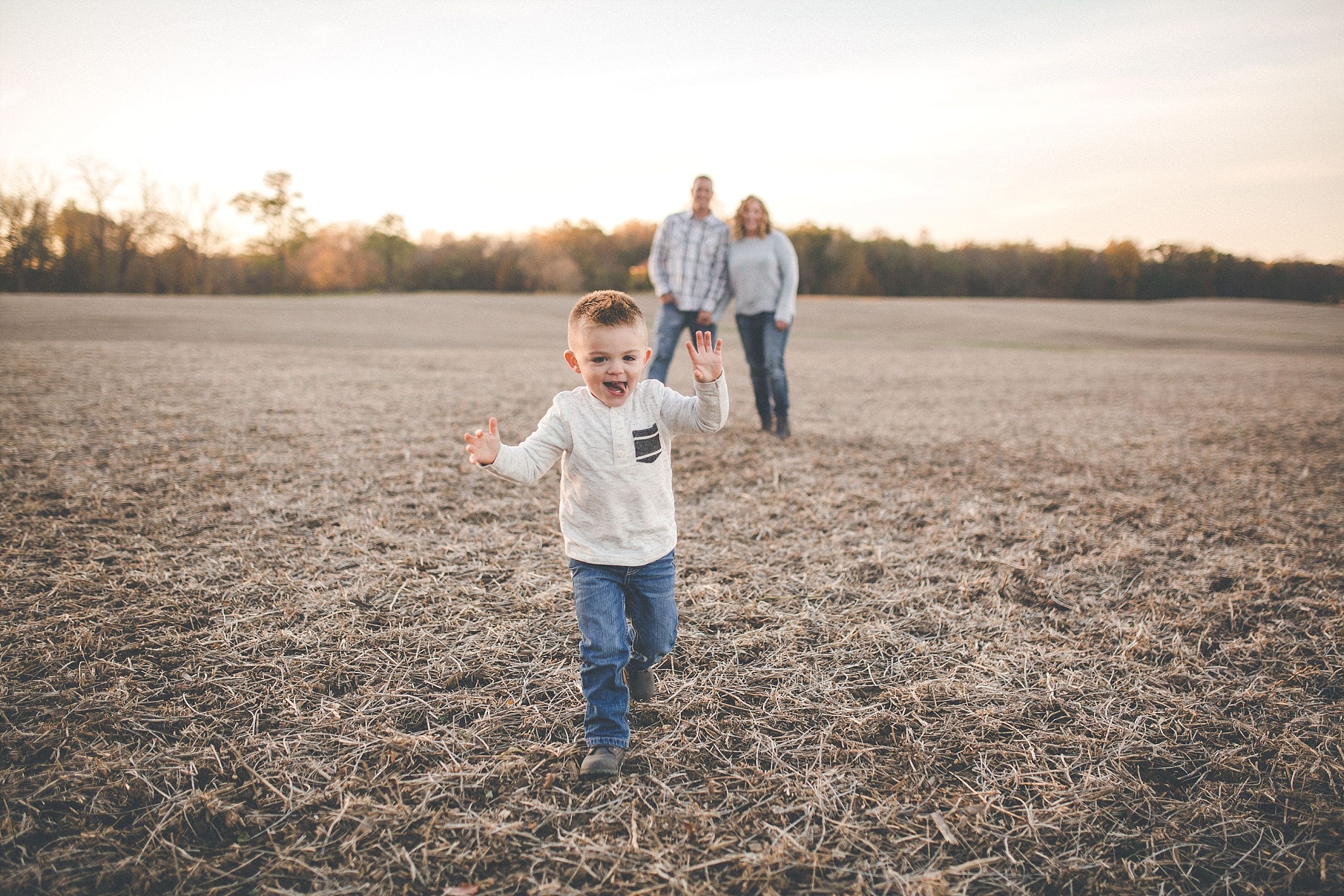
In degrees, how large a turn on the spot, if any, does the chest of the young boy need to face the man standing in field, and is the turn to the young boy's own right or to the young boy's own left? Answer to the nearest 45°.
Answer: approximately 180°

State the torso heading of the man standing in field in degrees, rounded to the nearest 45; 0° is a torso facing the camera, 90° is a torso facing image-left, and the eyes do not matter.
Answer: approximately 0°

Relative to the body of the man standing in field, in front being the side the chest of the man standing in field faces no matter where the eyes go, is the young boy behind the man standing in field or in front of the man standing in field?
in front

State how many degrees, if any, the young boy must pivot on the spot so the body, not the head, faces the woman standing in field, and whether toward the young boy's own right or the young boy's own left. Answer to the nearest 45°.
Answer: approximately 180°

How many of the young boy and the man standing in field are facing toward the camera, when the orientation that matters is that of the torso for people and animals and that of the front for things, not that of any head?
2

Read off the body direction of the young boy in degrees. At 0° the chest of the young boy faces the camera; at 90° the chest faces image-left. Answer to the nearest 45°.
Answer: approximately 0°
